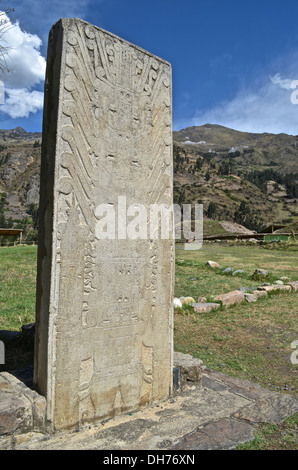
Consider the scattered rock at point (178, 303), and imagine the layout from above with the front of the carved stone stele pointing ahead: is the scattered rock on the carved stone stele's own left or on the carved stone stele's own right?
on the carved stone stele's own left

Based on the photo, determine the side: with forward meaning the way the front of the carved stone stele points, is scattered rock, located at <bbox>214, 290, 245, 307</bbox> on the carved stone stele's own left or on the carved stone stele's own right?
on the carved stone stele's own left

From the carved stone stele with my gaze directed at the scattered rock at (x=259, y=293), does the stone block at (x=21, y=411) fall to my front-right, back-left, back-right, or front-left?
back-left

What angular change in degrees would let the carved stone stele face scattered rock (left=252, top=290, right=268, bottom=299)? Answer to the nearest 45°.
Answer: approximately 90° to its left

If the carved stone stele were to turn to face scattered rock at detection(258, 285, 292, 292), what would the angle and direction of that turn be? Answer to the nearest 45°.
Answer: approximately 90° to its left

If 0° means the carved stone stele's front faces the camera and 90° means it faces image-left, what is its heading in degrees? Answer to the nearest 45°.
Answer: approximately 315°

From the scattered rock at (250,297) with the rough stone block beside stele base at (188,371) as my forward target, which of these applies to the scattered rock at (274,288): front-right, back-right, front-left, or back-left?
back-left

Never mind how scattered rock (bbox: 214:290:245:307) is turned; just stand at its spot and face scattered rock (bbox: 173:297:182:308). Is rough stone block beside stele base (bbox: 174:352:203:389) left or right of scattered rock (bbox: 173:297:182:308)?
left

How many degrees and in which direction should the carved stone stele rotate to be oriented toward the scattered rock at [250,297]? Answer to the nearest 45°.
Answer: approximately 90° to its left
